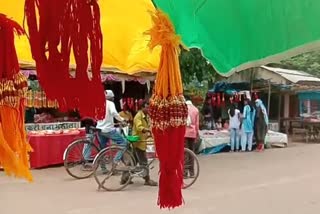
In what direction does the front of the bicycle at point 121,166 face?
to the viewer's right

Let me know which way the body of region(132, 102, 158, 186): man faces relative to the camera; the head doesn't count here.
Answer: to the viewer's right

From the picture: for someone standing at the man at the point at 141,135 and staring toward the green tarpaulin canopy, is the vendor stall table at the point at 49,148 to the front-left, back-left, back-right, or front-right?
back-right

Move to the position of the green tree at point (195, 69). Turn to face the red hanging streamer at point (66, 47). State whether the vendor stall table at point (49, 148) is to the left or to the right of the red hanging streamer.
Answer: right

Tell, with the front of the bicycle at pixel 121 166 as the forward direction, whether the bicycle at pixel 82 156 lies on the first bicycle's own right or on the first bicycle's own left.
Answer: on the first bicycle's own left
